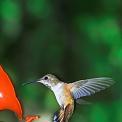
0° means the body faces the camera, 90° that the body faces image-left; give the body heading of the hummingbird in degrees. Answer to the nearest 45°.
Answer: approximately 90°
